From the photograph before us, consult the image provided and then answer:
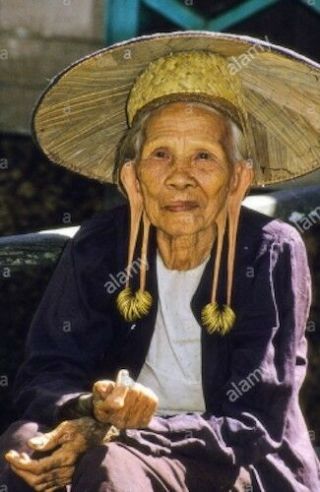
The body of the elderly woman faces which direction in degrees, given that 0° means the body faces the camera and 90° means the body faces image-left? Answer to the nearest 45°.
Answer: approximately 0°
